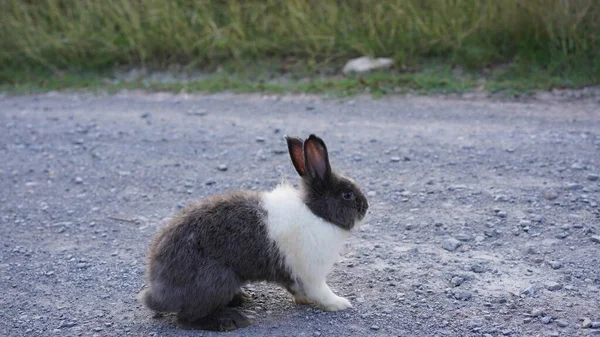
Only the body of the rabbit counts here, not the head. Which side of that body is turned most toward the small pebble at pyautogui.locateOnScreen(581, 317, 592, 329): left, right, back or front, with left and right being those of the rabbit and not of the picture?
front

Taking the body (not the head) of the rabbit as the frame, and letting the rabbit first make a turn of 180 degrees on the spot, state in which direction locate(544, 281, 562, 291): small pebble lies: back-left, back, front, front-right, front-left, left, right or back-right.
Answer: back

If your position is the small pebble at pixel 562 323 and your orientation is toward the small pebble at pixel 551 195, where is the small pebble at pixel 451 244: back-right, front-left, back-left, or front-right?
front-left

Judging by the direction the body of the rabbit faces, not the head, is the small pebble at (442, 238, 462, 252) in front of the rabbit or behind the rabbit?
in front

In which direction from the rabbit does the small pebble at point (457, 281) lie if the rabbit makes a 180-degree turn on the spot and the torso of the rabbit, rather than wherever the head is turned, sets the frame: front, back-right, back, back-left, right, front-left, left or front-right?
back

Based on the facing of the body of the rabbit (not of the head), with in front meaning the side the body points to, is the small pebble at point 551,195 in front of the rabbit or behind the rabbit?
in front

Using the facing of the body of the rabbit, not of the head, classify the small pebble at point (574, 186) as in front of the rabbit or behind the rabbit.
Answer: in front

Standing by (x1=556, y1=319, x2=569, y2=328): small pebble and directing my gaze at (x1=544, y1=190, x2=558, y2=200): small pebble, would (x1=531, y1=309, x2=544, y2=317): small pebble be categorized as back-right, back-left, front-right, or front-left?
front-left

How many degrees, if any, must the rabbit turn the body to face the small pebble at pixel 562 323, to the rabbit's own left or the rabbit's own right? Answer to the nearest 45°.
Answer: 0° — it already faces it

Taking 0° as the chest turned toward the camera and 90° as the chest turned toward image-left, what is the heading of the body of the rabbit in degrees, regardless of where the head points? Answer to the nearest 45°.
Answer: approximately 270°

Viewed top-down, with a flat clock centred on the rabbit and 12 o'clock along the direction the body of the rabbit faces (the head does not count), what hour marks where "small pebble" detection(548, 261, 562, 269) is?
The small pebble is roughly at 12 o'clock from the rabbit.

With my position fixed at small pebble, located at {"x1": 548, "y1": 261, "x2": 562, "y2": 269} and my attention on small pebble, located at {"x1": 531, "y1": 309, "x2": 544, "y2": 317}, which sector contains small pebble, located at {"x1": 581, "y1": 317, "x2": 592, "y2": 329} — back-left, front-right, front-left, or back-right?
front-left

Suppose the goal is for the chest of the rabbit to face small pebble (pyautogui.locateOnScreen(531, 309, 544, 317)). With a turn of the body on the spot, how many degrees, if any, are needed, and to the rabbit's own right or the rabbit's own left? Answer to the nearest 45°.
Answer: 0° — it already faces it

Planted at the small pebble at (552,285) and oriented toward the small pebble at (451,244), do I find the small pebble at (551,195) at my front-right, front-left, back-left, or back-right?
front-right
